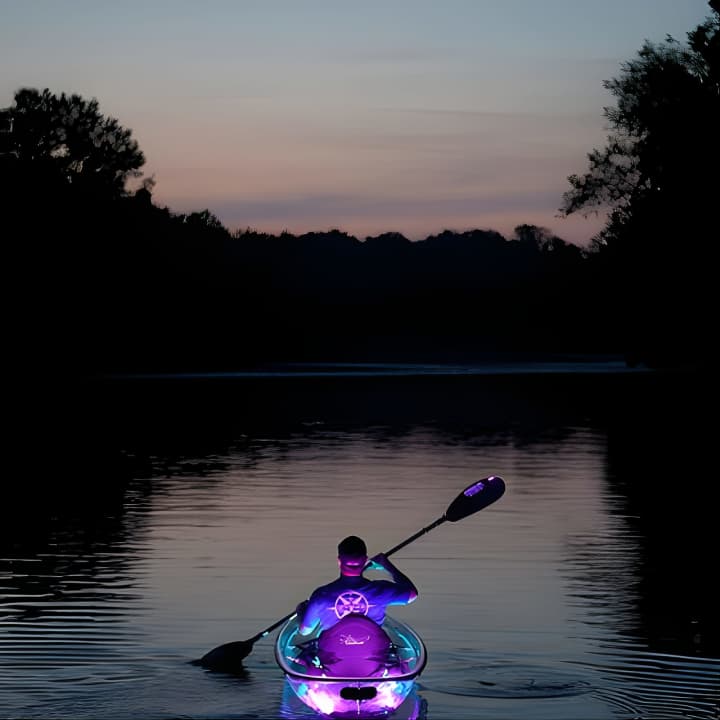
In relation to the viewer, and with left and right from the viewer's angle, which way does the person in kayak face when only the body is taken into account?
facing away from the viewer

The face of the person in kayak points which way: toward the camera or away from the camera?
away from the camera
